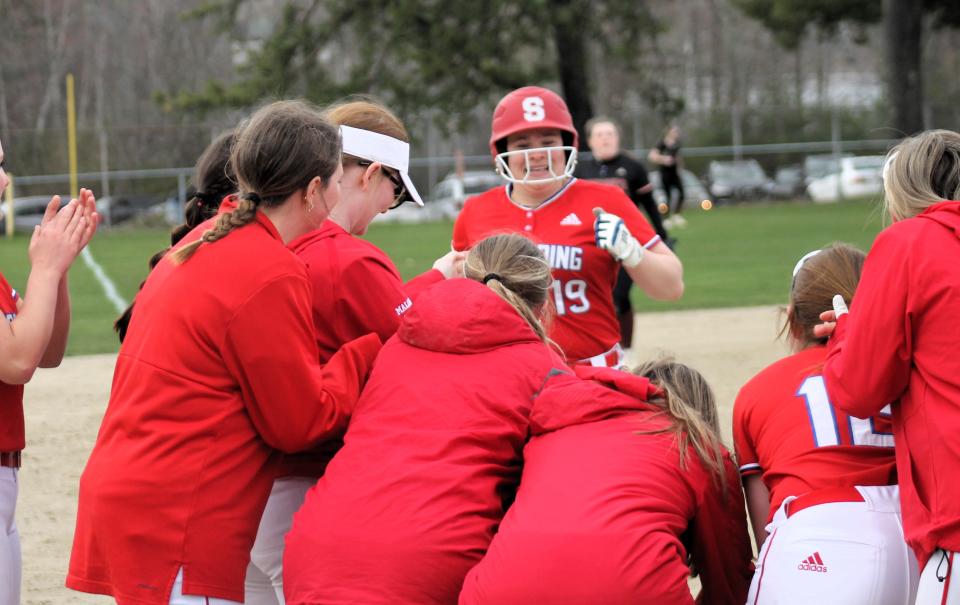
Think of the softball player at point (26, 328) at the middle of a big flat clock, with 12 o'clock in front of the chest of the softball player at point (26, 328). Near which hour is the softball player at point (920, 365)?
the softball player at point (920, 365) is roughly at 1 o'clock from the softball player at point (26, 328).

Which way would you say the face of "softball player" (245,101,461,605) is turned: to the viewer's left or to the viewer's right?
to the viewer's right

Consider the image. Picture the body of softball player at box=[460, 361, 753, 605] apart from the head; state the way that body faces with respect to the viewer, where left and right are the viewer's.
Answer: facing away from the viewer and to the right of the viewer

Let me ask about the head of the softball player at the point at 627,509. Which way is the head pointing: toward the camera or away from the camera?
away from the camera

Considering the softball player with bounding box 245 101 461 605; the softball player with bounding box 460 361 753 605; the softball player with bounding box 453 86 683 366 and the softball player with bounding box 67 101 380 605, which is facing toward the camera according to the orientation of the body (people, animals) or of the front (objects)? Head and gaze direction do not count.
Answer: the softball player with bounding box 453 86 683 366

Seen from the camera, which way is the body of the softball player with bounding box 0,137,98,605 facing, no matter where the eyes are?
to the viewer's right

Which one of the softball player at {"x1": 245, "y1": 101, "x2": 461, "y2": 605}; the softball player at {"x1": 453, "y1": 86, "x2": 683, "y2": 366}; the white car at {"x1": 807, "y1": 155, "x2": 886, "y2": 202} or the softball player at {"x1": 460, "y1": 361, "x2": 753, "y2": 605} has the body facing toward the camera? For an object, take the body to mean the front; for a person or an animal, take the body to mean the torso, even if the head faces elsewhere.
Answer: the softball player at {"x1": 453, "y1": 86, "x2": 683, "y2": 366}

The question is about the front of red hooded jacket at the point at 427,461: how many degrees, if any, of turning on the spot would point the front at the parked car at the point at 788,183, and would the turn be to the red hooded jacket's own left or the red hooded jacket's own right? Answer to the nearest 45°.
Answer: approximately 45° to the red hooded jacket's own left

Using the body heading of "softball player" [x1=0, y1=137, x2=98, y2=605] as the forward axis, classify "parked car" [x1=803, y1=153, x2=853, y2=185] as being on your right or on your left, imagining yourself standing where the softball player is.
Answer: on your left
